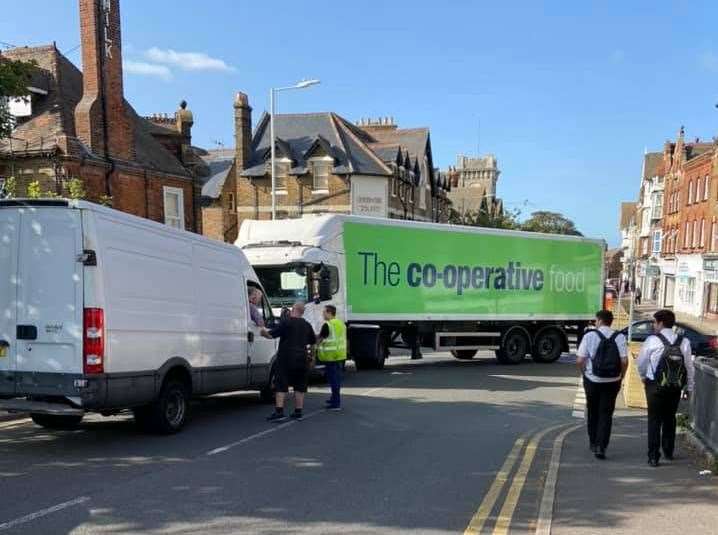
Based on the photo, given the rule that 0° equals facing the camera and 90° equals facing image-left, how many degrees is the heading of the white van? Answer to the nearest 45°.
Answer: approximately 225°

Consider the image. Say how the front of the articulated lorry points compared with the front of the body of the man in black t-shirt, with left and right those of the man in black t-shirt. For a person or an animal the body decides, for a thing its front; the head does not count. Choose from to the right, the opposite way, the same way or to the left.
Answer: to the left

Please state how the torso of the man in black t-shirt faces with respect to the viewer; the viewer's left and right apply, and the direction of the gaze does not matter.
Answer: facing away from the viewer and to the left of the viewer

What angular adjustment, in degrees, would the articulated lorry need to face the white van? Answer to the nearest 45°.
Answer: approximately 45° to its left

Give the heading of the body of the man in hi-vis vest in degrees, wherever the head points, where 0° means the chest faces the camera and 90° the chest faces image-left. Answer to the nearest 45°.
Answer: approximately 135°

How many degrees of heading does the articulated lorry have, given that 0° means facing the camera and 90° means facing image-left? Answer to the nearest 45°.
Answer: approximately 45°

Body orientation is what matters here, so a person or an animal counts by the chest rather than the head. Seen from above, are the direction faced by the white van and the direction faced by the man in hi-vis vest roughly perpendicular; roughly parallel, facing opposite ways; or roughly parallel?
roughly perpendicular

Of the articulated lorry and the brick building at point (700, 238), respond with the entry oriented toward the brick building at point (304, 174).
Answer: the brick building at point (700, 238)
